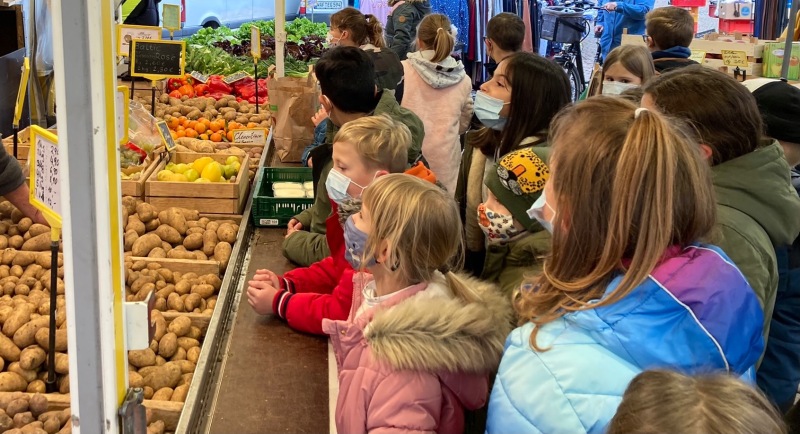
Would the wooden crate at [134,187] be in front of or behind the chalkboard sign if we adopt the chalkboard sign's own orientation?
in front

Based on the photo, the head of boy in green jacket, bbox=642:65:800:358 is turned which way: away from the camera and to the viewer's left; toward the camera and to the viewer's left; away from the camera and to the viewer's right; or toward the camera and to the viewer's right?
away from the camera and to the viewer's left

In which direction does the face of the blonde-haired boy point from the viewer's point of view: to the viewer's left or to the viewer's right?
to the viewer's left

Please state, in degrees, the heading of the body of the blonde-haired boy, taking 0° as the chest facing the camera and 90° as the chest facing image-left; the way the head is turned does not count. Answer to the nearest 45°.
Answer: approximately 90°

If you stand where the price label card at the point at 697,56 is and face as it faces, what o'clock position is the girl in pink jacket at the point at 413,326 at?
The girl in pink jacket is roughly at 12 o'clock from the price label card.

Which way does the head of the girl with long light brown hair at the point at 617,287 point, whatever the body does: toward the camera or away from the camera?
away from the camera

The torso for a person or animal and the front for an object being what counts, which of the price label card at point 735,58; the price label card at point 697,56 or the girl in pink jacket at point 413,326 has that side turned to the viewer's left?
the girl in pink jacket

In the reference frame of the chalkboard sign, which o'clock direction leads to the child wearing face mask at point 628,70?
The child wearing face mask is roughly at 10 o'clock from the chalkboard sign.

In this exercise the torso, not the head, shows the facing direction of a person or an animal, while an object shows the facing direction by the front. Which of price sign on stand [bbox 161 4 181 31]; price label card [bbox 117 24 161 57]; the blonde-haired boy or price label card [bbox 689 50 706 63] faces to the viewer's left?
the blonde-haired boy

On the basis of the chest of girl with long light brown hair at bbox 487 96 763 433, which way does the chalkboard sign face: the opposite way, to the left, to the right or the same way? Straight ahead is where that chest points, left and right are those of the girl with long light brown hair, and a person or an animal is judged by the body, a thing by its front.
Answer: the opposite way

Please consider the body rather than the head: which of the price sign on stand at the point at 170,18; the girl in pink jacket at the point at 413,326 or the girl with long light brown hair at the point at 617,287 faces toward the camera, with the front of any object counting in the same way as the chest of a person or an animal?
the price sign on stand

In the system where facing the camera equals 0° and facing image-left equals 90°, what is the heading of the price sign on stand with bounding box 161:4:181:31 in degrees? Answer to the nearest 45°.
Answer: approximately 0°

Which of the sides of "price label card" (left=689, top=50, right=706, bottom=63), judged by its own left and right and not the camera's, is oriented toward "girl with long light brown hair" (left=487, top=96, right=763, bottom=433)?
front

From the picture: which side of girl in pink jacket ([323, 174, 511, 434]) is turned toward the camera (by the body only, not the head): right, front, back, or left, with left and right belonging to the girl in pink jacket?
left

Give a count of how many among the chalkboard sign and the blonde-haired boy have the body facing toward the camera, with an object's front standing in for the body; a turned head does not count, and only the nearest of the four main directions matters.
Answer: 1

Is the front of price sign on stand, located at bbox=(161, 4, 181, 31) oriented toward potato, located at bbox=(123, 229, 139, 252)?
yes

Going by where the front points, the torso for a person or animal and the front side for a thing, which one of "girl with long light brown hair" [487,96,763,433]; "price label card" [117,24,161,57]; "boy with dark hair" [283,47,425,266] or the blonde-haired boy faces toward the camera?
the price label card

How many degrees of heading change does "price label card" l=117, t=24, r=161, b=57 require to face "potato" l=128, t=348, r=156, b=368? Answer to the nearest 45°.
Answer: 0° — it already faces it

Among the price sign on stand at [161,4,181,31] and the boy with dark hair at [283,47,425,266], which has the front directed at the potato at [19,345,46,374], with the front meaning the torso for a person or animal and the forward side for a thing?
the price sign on stand

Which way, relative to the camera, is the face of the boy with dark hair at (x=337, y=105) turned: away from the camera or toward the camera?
away from the camera
